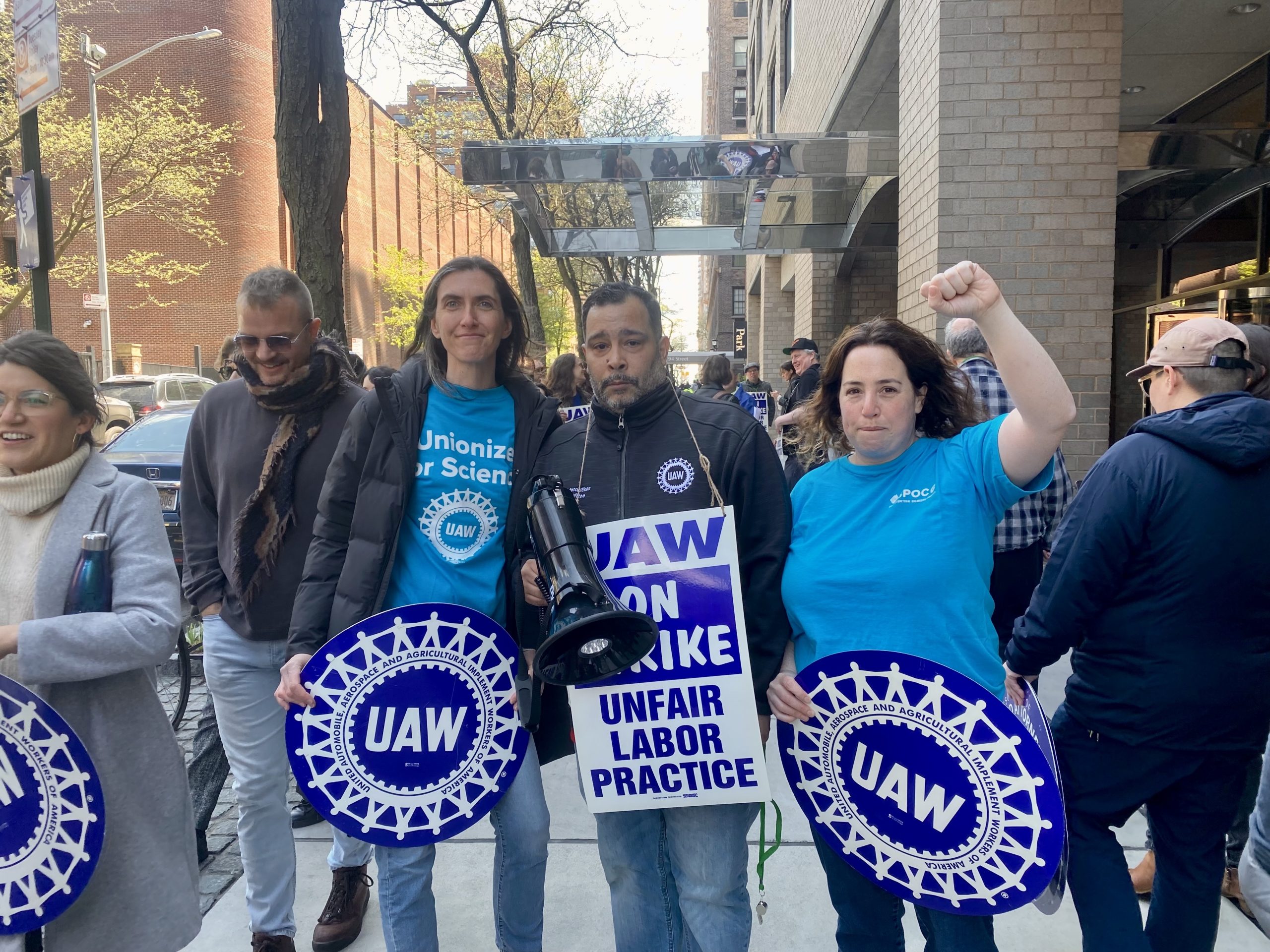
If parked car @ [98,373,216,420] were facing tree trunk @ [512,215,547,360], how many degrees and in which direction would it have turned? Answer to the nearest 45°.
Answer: approximately 90° to its right

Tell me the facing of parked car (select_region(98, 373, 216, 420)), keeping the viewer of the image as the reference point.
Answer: facing away from the viewer and to the right of the viewer

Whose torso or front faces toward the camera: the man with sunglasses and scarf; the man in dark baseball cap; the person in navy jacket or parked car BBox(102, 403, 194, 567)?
the man with sunglasses and scarf

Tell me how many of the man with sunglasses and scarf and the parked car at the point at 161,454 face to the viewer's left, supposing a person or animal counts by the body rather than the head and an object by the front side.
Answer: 0

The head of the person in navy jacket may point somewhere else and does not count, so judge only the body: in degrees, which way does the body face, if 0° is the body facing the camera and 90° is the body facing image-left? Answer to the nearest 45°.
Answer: approximately 135°

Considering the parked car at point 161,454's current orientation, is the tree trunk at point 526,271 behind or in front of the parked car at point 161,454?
in front

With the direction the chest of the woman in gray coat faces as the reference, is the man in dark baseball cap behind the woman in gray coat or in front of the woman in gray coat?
behind
